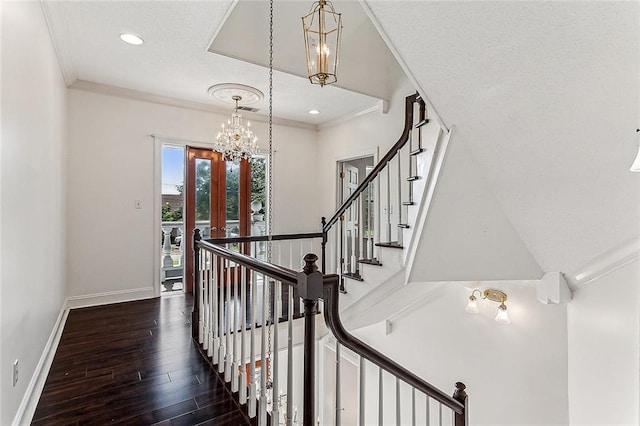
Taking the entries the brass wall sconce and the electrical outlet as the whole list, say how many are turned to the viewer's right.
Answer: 1

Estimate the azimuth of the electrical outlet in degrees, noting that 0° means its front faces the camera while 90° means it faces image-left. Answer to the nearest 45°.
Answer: approximately 270°

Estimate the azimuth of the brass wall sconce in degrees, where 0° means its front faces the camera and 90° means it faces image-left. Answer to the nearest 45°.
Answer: approximately 45°

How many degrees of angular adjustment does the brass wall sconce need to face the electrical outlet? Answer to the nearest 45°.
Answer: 0° — it already faces it
